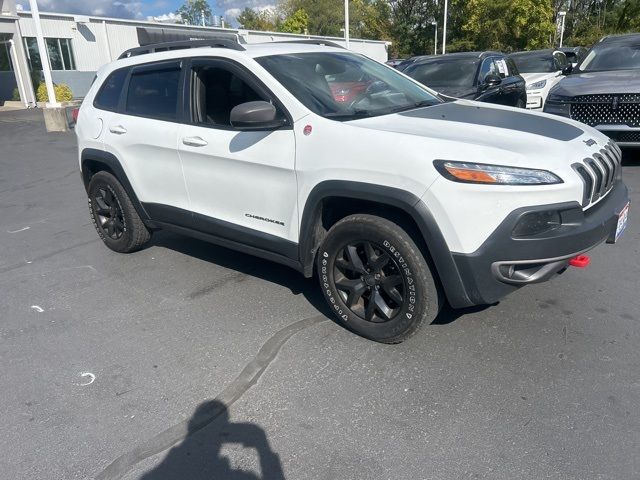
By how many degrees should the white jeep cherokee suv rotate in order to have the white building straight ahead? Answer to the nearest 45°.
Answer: approximately 180°

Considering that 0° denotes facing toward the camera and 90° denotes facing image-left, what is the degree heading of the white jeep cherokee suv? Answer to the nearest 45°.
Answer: approximately 315°

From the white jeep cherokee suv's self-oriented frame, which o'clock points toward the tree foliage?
The tree foliage is roughly at 8 o'clock from the white jeep cherokee suv.

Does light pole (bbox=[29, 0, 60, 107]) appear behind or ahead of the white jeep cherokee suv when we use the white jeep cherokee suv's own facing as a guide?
behind
